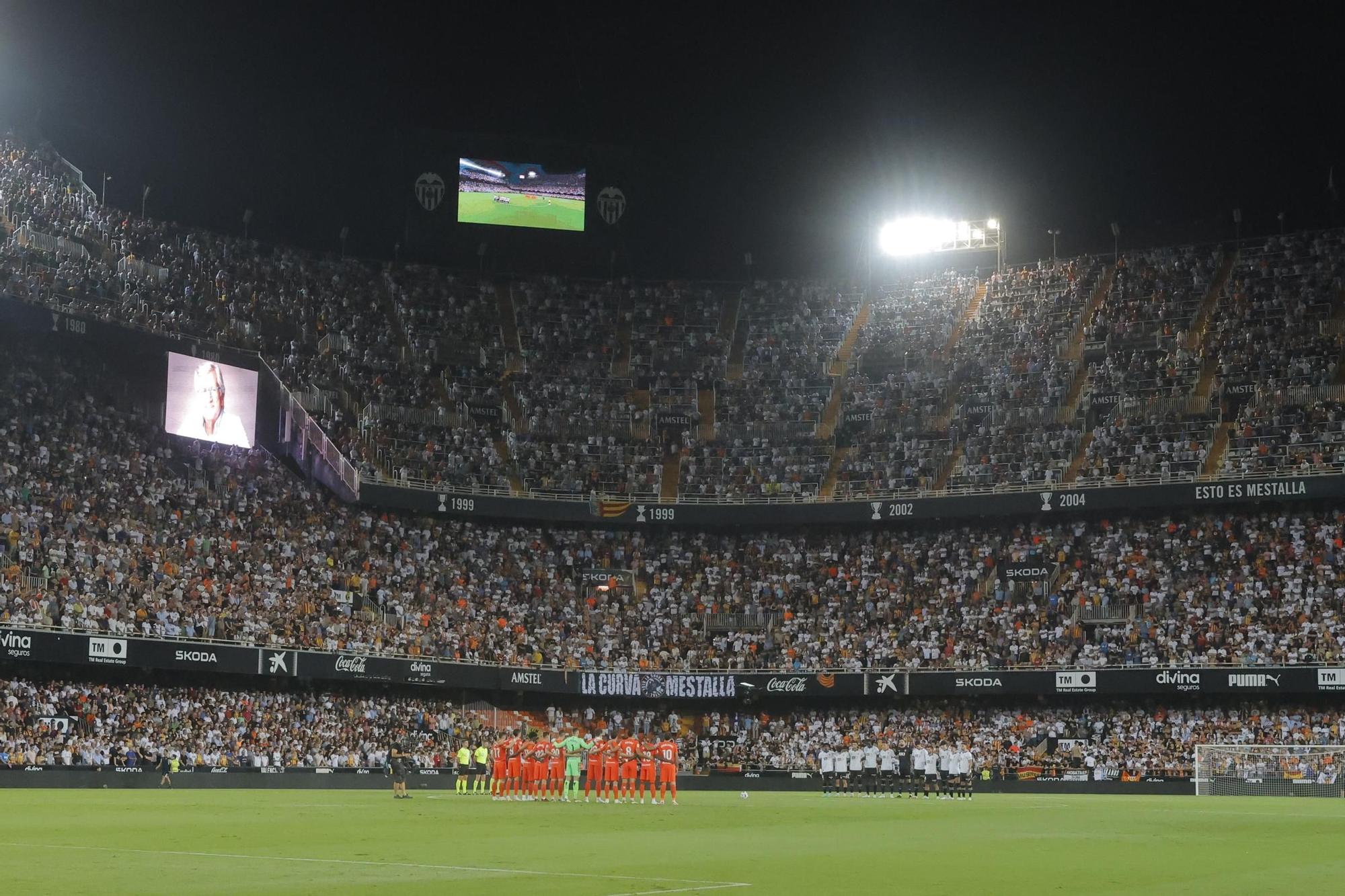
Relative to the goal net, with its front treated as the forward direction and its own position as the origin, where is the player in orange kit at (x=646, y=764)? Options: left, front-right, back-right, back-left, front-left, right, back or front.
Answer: front-right

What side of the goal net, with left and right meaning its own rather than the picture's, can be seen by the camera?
front

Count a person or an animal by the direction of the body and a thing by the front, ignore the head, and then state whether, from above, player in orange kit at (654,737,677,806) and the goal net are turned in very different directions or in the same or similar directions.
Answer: very different directions
